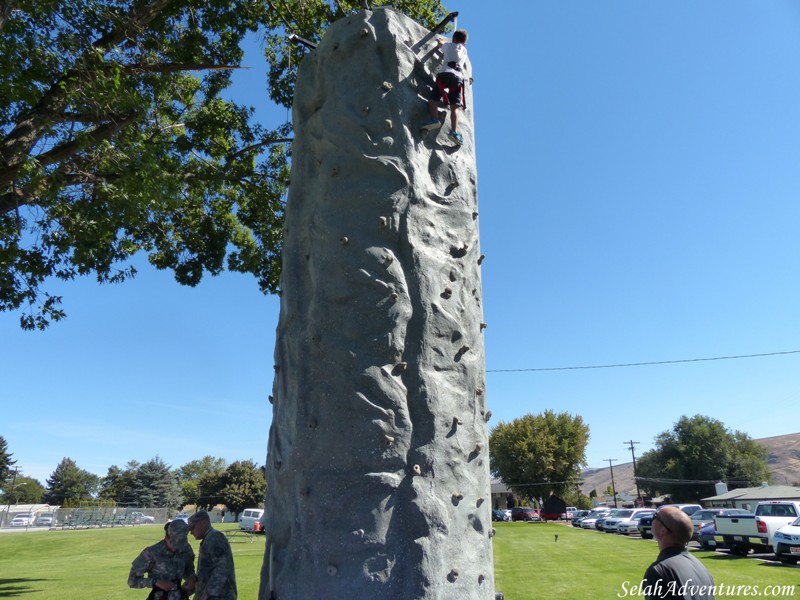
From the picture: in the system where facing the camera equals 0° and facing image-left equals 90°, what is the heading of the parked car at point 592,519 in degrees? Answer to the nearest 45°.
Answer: approximately 45°

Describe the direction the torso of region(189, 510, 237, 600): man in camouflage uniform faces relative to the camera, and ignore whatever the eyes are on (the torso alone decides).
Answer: to the viewer's left

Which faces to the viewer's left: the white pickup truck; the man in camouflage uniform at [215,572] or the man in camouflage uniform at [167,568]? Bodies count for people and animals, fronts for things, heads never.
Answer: the man in camouflage uniform at [215,572]

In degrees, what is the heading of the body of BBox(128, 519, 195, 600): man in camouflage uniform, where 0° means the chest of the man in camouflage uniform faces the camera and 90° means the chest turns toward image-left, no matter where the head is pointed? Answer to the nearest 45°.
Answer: approximately 315°

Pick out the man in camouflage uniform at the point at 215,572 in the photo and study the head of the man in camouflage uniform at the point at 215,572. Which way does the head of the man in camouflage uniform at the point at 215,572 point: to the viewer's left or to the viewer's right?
to the viewer's left

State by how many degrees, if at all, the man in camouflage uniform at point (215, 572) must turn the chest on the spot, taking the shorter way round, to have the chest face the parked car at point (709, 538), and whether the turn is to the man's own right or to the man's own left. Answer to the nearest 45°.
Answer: approximately 135° to the man's own right

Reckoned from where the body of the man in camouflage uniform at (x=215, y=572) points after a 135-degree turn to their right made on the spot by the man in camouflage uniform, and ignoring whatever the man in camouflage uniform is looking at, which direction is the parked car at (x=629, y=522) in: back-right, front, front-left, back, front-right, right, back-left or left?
front

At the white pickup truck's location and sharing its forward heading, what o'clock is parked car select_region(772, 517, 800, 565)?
The parked car is roughly at 4 o'clock from the white pickup truck.

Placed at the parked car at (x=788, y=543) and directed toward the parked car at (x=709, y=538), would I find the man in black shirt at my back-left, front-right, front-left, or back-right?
back-left

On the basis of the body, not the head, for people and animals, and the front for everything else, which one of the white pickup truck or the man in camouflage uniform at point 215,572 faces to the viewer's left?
the man in camouflage uniform

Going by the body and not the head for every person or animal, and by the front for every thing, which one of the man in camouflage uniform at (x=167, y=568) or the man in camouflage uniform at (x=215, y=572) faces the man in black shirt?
the man in camouflage uniform at (x=167, y=568)

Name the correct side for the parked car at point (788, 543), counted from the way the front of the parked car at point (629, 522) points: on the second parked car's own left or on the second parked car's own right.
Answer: on the second parked car's own left
